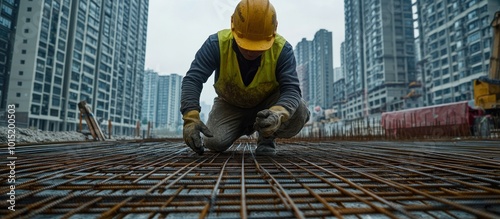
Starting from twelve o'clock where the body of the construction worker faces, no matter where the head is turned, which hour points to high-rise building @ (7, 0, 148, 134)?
The high-rise building is roughly at 5 o'clock from the construction worker.

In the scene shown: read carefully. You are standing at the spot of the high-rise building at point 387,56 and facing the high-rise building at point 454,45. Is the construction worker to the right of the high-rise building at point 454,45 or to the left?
right

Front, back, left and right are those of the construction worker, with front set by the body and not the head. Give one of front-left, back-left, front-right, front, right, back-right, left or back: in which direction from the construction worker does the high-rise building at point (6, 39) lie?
back-right

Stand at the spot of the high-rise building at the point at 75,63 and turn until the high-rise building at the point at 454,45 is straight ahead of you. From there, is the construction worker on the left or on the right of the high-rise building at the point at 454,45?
right

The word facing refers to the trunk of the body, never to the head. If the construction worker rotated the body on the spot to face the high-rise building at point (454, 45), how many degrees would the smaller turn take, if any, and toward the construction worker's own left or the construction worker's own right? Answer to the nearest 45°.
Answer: approximately 135° to the construction worker's own left

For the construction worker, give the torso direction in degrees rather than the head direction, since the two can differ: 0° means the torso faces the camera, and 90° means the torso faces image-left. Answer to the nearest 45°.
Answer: approximately 0°
